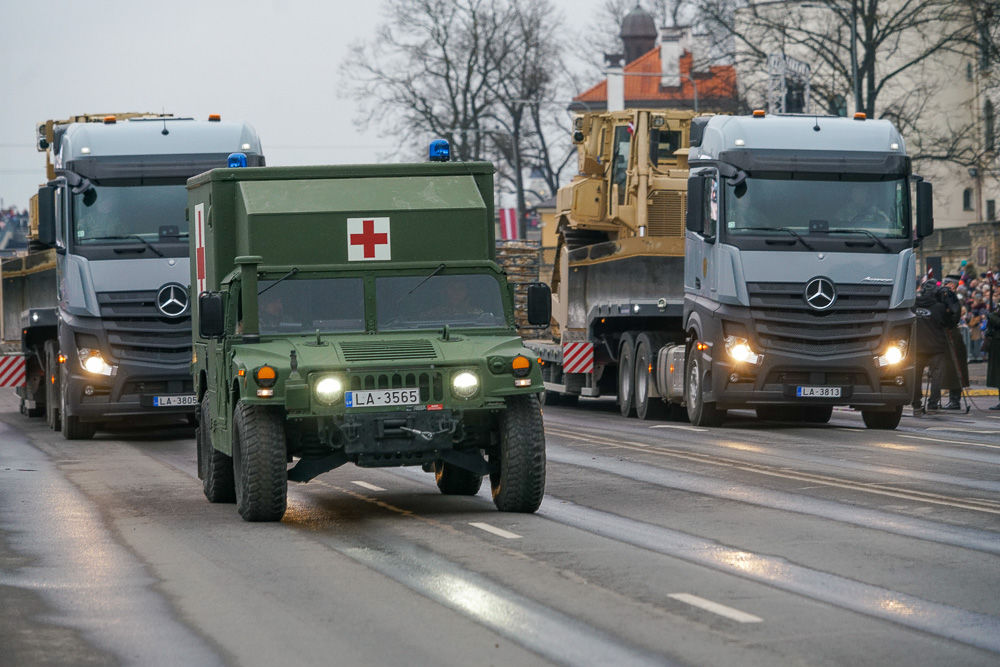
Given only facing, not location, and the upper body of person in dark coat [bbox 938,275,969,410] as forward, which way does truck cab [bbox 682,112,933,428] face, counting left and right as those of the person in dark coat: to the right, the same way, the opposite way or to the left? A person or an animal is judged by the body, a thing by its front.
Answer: to the left

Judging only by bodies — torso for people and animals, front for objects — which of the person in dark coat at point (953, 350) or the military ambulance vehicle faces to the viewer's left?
the person in dark coat

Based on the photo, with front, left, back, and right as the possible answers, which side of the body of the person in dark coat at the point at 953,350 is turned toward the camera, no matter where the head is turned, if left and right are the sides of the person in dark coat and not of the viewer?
left

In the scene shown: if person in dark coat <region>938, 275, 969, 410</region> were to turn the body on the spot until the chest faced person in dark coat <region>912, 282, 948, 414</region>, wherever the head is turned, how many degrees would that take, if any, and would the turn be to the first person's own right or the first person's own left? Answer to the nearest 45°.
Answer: approximately 45° to the first person's own left

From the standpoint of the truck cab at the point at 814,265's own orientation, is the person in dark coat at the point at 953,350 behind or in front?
behind

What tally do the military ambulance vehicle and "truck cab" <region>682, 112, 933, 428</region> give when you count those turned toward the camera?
2

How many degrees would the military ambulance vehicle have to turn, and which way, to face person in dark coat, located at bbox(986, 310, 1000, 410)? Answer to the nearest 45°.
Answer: approximately 135° to its left

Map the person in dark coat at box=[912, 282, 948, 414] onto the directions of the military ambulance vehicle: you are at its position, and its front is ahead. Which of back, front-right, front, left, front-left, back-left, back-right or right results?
back-left
